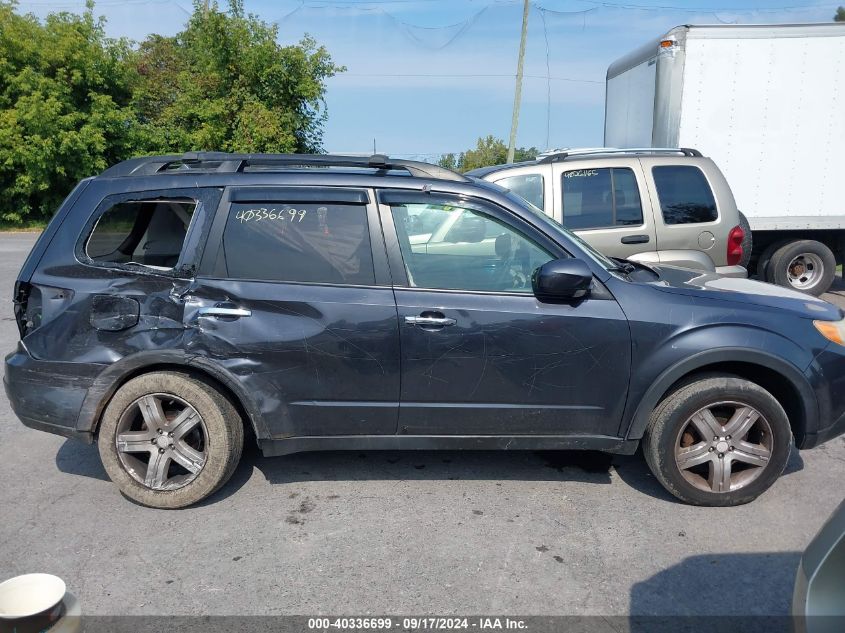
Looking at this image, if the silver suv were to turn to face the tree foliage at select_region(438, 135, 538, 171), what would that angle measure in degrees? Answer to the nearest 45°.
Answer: approximately 90° to its right

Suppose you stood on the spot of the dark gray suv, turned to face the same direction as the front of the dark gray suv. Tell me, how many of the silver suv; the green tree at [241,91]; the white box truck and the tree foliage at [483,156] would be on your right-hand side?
0

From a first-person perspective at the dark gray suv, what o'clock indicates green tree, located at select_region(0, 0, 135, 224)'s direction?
The green tree is roughly at 8 o'clock from the dark gray suv.

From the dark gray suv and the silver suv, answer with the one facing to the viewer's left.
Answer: the silver suv

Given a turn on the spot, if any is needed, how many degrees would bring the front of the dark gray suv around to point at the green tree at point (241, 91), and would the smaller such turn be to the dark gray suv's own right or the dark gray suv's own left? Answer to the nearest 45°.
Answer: approximately 90° to the dark gray suv's own left

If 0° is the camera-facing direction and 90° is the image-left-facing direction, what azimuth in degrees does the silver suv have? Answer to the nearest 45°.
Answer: approximately 90°

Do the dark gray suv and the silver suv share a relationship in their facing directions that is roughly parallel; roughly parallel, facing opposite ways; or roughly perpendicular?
roughly parallel, facing opposite ways

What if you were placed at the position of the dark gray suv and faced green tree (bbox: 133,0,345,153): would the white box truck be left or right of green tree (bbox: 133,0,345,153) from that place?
right

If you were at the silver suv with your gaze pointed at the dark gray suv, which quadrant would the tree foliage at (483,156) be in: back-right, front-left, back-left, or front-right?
back-right

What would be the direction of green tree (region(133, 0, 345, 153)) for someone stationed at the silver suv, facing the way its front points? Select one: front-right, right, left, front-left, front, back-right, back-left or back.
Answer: front-right

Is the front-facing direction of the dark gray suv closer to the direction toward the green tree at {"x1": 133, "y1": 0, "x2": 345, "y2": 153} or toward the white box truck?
the white box truck

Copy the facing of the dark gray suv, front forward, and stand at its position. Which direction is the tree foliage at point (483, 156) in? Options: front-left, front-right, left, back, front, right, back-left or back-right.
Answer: left

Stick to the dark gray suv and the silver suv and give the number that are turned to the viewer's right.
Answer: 1

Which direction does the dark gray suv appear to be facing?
to the viewer's right

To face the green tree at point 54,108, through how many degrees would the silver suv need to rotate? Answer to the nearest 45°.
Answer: approximately 45° to its right

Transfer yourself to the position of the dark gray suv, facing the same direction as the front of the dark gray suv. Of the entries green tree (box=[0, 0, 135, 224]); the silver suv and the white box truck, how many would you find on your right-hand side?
0

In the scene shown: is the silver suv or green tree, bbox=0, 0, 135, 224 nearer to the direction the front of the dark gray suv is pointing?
the silver suv

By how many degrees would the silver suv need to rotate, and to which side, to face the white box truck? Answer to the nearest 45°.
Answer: approximately 135° to its right
